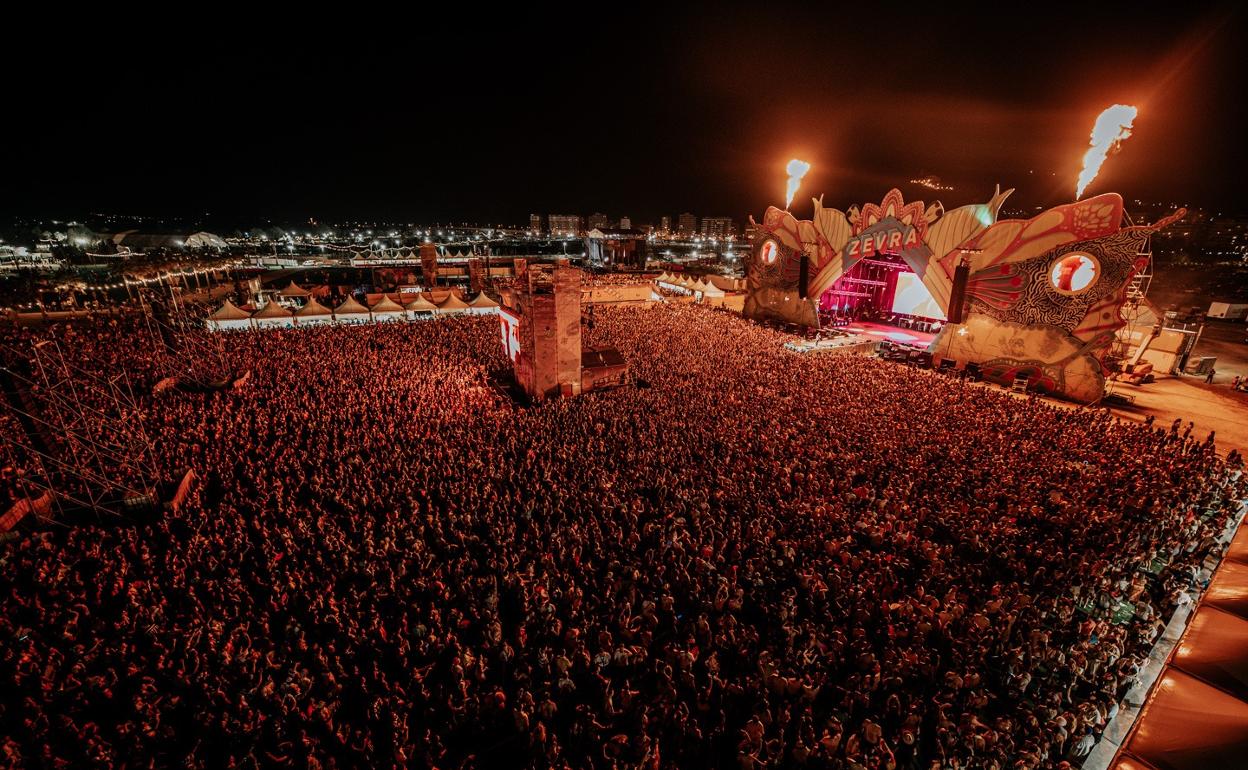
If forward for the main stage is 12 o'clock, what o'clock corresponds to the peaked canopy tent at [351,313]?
The peaked canopy tent is roughly at 1 o'clock from the main stage.

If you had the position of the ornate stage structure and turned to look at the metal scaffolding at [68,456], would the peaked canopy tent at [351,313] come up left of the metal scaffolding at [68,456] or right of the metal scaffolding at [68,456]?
right

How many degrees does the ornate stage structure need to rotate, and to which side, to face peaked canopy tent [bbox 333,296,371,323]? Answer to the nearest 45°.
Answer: approximately 45° to its right

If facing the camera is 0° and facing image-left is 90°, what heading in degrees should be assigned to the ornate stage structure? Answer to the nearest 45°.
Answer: approximately 45°

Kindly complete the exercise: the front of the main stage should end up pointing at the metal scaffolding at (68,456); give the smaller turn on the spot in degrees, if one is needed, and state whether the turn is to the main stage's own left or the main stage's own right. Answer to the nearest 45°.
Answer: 0° — it already faces it
